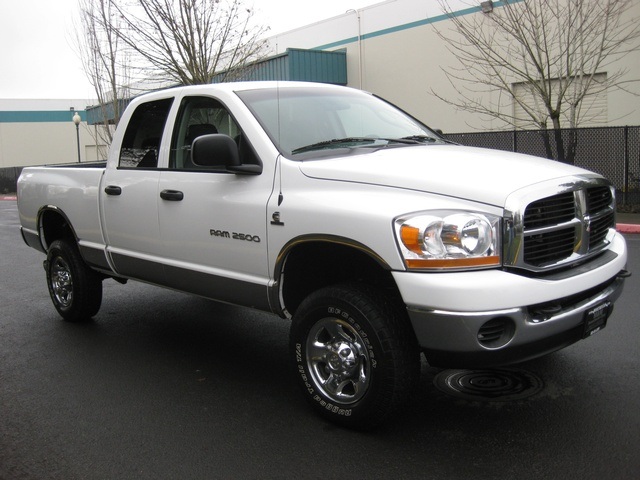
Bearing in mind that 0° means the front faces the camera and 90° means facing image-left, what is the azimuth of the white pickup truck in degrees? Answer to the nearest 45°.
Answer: approximately 315°

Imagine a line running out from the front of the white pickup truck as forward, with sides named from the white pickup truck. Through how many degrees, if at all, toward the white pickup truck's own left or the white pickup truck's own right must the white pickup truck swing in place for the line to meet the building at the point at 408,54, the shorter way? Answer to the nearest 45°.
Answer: approximately 135° to the white pickup truck's own left

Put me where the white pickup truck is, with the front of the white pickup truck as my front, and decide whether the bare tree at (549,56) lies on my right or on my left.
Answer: on my left

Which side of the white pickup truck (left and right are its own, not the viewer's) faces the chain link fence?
left
